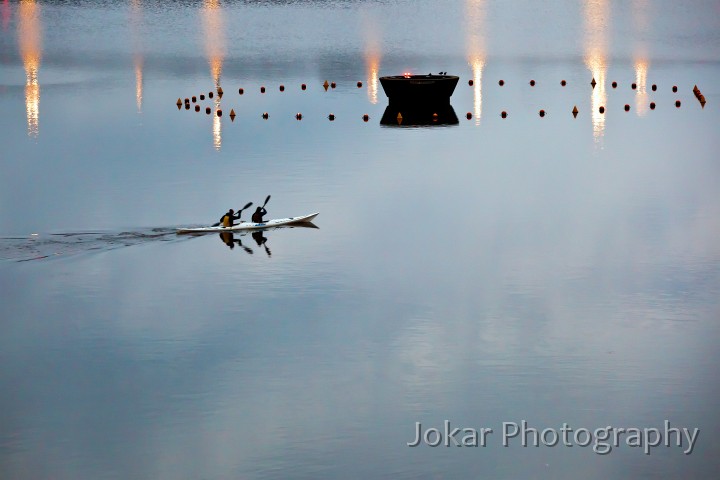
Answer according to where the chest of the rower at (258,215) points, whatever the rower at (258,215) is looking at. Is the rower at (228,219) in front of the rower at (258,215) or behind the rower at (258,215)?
behind

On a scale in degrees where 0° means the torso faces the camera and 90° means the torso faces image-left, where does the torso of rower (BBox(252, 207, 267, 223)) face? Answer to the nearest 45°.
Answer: approximately 270°
